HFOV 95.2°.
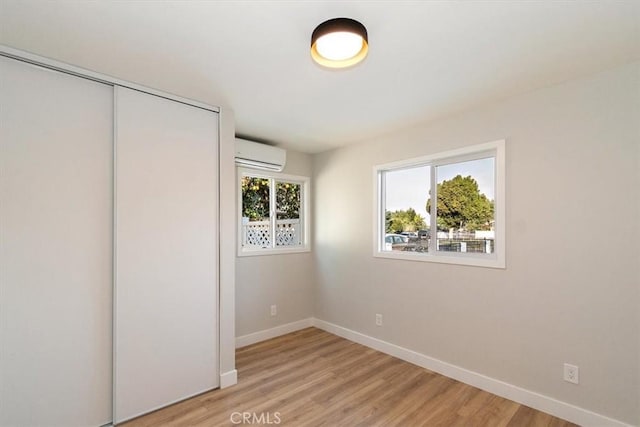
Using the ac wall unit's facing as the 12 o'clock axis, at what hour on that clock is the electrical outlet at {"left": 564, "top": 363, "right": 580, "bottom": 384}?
The electrical outlet is roughly at 12 o'clock from the ac wall unit.

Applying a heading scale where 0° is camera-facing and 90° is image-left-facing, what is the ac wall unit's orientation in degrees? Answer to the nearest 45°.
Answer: approximately 315°

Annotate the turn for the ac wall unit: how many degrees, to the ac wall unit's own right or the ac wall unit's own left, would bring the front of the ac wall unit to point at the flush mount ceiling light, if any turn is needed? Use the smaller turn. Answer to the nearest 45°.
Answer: approximately 45° to the ac wall unit's own right

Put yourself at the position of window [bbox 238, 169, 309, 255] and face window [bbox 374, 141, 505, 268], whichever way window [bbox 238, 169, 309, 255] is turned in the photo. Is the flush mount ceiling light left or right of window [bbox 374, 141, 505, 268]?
right
